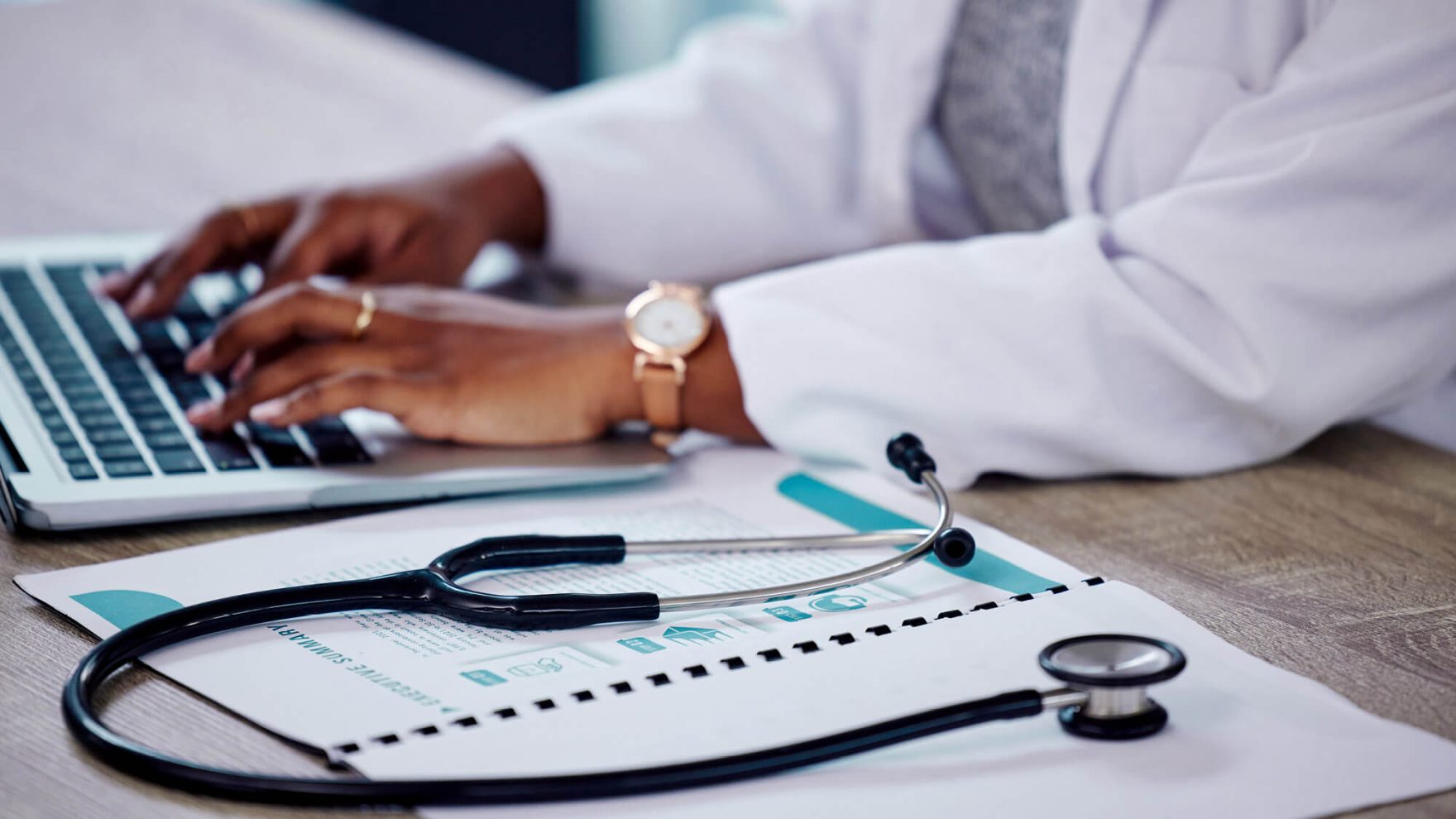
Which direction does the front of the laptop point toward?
to the viewer's right
